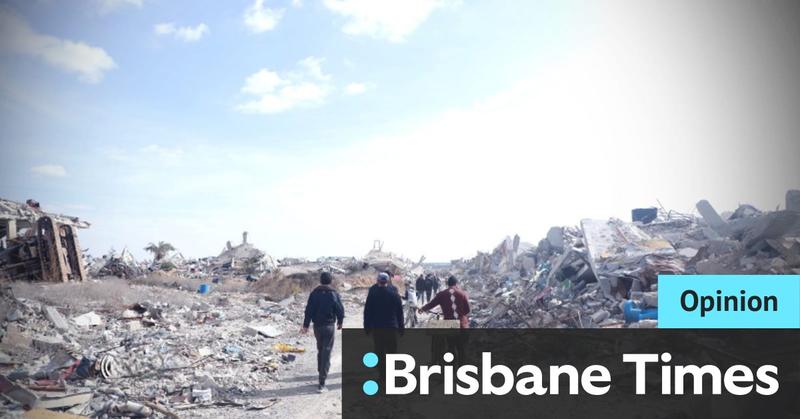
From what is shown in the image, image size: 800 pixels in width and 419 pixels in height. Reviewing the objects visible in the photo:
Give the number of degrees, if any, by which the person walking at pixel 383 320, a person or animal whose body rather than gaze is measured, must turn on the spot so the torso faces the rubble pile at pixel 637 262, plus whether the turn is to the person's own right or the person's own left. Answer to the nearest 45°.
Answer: approximately 45° to the person's own right

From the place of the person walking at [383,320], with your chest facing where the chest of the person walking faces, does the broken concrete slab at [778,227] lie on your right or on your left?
on your right

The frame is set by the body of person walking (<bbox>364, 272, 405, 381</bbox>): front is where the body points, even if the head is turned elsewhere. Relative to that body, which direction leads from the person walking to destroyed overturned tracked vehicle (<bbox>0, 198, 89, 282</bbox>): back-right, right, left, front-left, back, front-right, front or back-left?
front-left

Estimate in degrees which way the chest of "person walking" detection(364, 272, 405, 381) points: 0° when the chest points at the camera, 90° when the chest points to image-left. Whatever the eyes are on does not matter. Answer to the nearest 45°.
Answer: approximately 180°

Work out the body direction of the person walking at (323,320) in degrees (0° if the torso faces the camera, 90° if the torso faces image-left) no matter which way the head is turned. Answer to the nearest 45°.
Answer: approximately 180°

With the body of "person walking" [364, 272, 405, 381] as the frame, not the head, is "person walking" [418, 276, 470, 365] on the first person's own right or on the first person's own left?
on the first person's own right

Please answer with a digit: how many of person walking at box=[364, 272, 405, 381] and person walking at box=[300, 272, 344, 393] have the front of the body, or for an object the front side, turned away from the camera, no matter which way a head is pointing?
2

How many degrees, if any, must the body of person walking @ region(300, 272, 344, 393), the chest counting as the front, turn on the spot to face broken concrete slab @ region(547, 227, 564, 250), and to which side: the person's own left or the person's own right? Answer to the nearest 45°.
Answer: approximately 45° to the person's own right

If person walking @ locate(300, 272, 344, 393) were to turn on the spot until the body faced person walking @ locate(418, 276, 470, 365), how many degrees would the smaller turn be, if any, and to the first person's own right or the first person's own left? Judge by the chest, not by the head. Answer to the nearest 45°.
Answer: approximately 90° to the first person's own right
